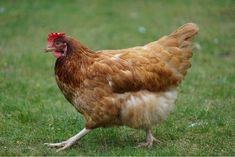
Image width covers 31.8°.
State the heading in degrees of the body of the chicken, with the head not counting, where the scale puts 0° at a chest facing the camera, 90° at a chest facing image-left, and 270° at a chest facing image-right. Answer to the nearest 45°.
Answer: approximately 90°
